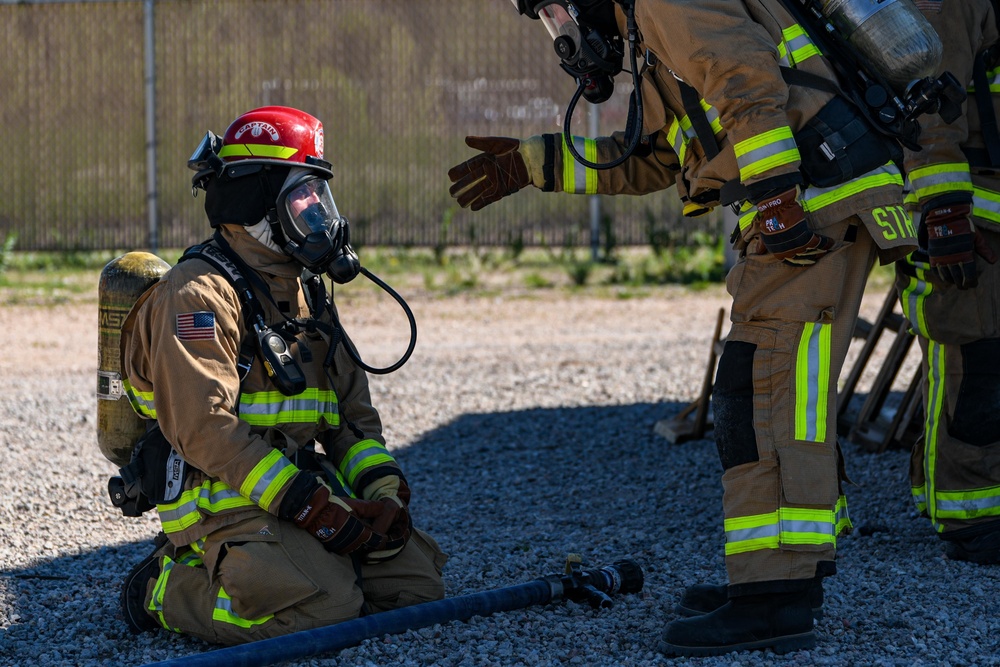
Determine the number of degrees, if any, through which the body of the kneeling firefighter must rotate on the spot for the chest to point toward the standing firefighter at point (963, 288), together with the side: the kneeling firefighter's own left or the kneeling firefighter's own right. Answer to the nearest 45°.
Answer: approximately 45° to the kneeling firefighter's own left

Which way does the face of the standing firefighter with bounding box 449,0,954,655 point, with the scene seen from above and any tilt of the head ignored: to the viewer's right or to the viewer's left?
to the viewer's left

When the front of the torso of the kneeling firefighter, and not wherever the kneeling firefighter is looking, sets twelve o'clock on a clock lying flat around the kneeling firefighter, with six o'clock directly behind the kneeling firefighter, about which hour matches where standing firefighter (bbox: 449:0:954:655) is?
The standing firefighter is roughly at 11 o'clock from the kneeling firefighter.

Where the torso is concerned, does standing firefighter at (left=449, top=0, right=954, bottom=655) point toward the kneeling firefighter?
yes

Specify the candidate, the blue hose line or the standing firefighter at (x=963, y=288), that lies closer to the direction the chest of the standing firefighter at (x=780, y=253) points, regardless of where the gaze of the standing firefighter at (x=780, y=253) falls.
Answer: the blue hose line

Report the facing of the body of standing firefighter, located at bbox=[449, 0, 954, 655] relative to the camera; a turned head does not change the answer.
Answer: to the viewer's left

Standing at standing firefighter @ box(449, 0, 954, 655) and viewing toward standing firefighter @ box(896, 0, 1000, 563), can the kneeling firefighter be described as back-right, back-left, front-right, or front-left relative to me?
back-left

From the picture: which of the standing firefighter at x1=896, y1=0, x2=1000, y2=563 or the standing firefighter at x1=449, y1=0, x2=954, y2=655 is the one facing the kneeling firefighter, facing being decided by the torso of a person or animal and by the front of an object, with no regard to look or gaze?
the standing firefighter at x1=449, y1=0, x2=954, y2=655

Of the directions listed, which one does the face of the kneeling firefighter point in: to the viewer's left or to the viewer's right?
to the viewer's right

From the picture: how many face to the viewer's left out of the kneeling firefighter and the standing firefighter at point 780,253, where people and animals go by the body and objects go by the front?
1
